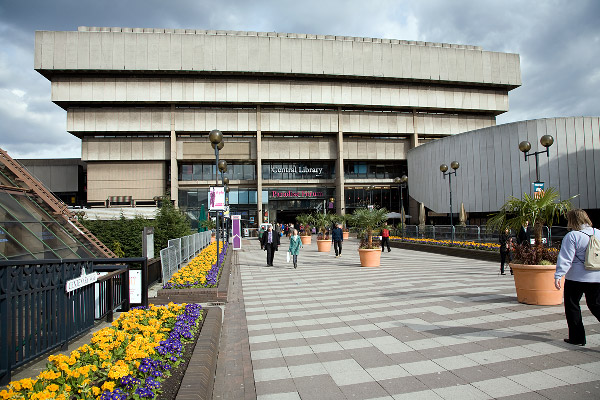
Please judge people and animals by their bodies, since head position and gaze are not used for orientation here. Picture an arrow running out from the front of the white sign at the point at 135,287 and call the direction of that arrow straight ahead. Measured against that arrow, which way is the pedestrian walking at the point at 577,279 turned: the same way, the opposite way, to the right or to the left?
the opposite way

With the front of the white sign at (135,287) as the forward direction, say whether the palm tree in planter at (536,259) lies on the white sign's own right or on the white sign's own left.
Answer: on the white sign's own left

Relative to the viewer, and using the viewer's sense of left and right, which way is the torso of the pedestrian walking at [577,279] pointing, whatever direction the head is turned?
facing away from the viewer and to the left of the viewer
